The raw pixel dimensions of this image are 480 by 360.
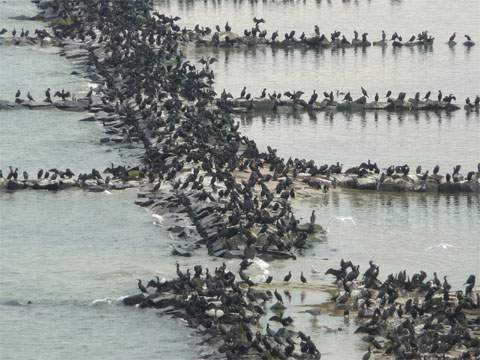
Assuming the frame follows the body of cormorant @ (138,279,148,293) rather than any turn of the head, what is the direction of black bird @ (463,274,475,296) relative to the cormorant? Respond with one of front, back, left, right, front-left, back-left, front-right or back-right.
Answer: back

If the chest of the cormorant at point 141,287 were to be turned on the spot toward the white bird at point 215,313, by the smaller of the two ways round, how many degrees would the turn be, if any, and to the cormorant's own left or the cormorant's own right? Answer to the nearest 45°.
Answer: approximately 135° to the cormorant's own left

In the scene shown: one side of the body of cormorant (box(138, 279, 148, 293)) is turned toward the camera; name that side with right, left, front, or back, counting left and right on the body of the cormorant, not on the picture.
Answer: left

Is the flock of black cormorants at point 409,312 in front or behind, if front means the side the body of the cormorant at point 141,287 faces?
behind
